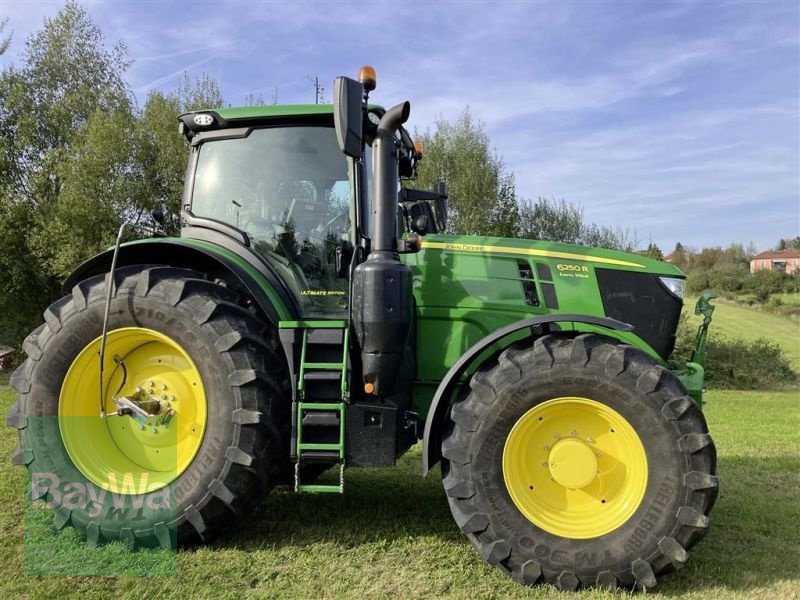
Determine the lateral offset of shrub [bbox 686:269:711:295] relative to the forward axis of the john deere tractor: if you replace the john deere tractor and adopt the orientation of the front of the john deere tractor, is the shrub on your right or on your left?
on your left

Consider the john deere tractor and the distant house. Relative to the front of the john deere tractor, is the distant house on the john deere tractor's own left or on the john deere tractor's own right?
on the john deere tractor's own left

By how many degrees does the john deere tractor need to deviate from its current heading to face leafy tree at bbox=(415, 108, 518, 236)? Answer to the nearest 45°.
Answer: approximately 90° to its left

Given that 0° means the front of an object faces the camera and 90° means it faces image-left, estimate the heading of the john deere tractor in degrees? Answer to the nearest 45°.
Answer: approximately 270°

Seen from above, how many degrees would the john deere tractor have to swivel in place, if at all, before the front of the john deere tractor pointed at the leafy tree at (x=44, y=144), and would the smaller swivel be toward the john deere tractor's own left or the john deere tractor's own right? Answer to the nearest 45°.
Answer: approximately 135° to the john deere tractor's own left

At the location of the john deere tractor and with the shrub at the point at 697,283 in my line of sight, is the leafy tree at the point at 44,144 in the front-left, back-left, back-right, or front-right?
front-left

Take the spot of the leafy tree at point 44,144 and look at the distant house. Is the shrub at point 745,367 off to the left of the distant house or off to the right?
right

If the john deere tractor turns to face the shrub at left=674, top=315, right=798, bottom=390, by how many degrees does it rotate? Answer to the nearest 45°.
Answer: approximately 45° to its left
